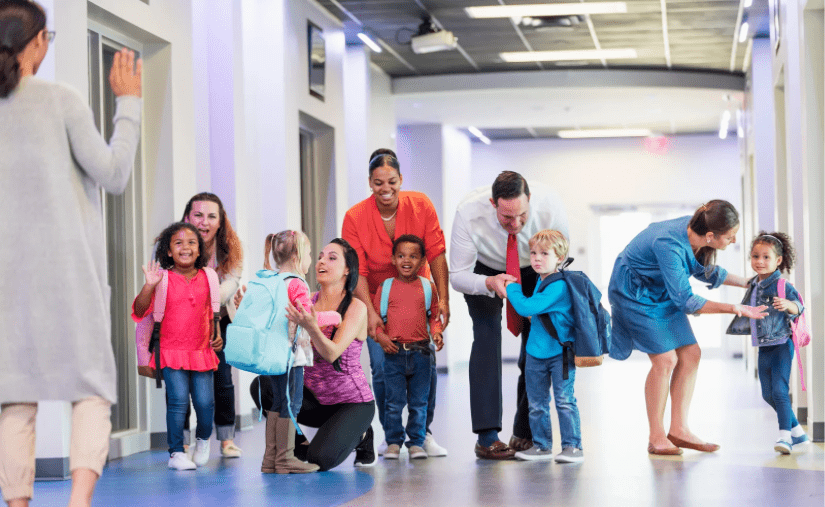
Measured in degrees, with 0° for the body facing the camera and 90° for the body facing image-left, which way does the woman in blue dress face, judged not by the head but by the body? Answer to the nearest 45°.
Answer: approximately 270°

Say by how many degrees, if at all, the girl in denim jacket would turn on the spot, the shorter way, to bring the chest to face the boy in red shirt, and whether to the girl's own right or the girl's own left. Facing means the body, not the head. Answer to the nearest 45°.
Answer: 0° — they already face them

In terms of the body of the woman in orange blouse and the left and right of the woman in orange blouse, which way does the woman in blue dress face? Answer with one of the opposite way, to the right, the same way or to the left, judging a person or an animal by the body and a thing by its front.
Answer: to the left

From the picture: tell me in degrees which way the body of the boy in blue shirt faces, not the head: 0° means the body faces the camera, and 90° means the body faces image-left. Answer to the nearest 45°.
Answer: approximately 45°

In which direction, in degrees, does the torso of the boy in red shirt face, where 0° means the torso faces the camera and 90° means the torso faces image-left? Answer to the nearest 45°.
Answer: approximately 0°

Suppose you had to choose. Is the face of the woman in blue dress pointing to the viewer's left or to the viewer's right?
to the viewer's right

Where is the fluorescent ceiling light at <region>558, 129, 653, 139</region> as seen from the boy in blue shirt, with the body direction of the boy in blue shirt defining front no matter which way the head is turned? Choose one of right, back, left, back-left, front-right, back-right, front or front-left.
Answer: back-right

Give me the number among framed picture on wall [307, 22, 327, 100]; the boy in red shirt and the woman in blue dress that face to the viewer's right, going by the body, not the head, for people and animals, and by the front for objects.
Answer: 2

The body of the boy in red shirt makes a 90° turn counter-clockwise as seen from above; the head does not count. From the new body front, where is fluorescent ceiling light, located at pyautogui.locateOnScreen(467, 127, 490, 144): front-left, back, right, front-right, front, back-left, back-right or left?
left
